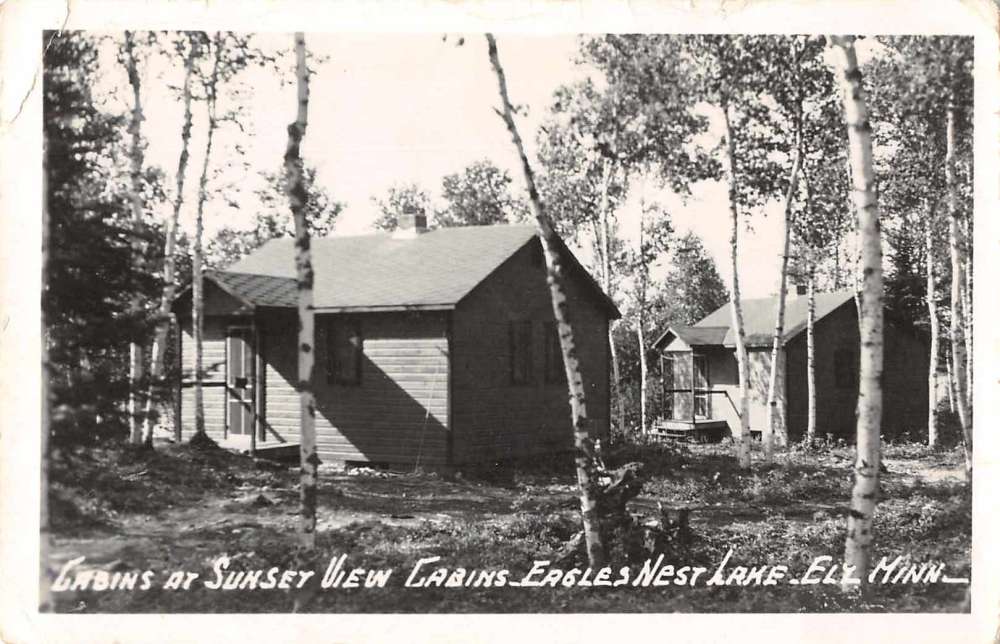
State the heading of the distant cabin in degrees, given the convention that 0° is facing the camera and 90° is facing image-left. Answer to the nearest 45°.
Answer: approximately 45°
